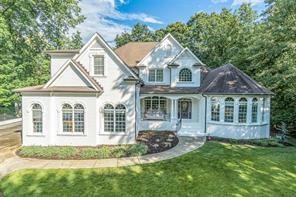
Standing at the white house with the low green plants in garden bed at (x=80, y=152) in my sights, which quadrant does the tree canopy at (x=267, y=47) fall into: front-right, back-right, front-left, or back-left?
back-left

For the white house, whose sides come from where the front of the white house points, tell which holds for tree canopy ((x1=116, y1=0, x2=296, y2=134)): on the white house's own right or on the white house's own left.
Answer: on the white house's own left

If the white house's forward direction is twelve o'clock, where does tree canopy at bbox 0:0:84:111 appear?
The tree canopy is roughly at 4 o'clock from the white house.

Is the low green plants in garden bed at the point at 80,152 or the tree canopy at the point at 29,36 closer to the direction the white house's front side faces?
the low green plants in garden bed

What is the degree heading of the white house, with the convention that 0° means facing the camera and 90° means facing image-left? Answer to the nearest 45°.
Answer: approximately 0°

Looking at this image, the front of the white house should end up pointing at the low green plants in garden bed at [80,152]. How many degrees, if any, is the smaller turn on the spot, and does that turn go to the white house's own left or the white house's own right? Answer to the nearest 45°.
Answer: approximately 45° to the white house's own right
